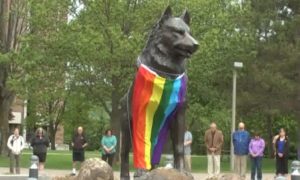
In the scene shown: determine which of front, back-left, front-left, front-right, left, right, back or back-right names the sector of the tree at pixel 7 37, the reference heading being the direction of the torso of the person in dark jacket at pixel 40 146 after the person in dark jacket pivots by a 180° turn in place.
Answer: front

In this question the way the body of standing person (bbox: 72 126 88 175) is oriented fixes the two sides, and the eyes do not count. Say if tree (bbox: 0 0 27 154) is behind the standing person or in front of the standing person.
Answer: behind

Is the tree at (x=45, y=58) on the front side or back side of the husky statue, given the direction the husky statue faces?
on the back side

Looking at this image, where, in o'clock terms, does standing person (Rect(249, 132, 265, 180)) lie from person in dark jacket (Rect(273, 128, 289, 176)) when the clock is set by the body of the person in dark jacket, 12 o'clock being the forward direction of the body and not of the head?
The standing person is roughly at 3 o'clock from the person in dark jacket.

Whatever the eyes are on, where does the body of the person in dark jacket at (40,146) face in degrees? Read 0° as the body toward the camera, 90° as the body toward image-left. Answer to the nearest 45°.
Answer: approximately 0°

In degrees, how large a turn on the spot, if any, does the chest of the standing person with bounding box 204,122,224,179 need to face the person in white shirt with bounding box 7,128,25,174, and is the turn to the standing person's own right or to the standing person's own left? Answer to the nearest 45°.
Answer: approximately 90° to the standing person's own right

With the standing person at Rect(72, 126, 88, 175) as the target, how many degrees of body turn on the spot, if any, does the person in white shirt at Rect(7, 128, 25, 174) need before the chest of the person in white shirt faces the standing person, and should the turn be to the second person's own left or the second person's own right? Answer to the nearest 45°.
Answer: approximately 90° to the second person's own left

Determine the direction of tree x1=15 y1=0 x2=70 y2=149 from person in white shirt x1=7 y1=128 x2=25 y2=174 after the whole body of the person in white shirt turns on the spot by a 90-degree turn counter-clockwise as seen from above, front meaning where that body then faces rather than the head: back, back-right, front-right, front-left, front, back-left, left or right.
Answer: left

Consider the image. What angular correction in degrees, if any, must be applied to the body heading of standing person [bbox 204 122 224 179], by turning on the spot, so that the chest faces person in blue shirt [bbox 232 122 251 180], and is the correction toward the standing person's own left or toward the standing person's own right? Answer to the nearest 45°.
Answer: approximately 90° to the standing person's own left

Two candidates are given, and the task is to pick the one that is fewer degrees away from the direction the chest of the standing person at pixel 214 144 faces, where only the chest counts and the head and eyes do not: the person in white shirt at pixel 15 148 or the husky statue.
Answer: the husky statue
